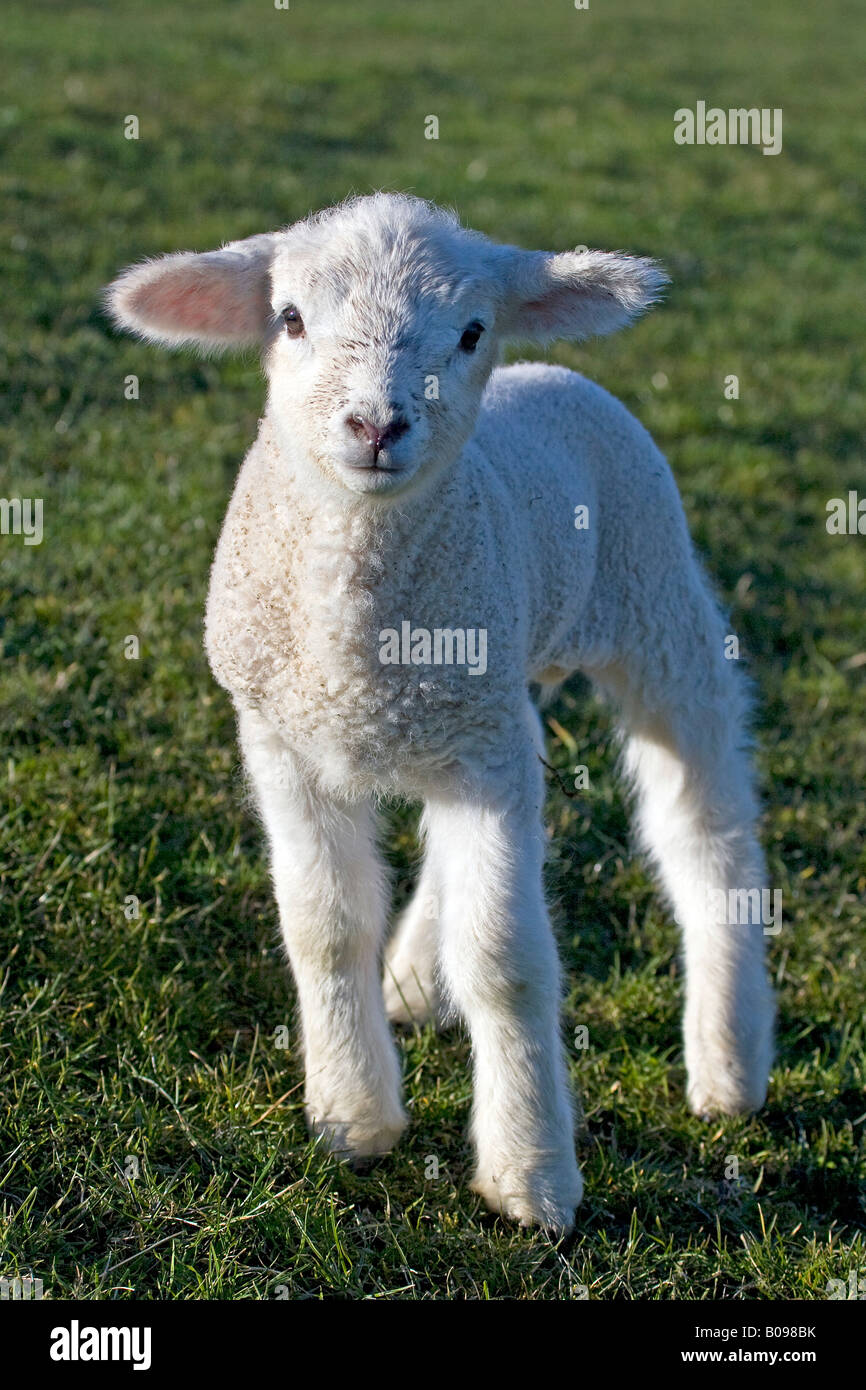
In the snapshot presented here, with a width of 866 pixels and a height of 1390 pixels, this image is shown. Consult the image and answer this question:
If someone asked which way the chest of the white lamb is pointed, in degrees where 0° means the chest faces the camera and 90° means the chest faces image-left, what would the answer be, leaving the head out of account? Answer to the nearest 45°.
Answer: approximately 45°
